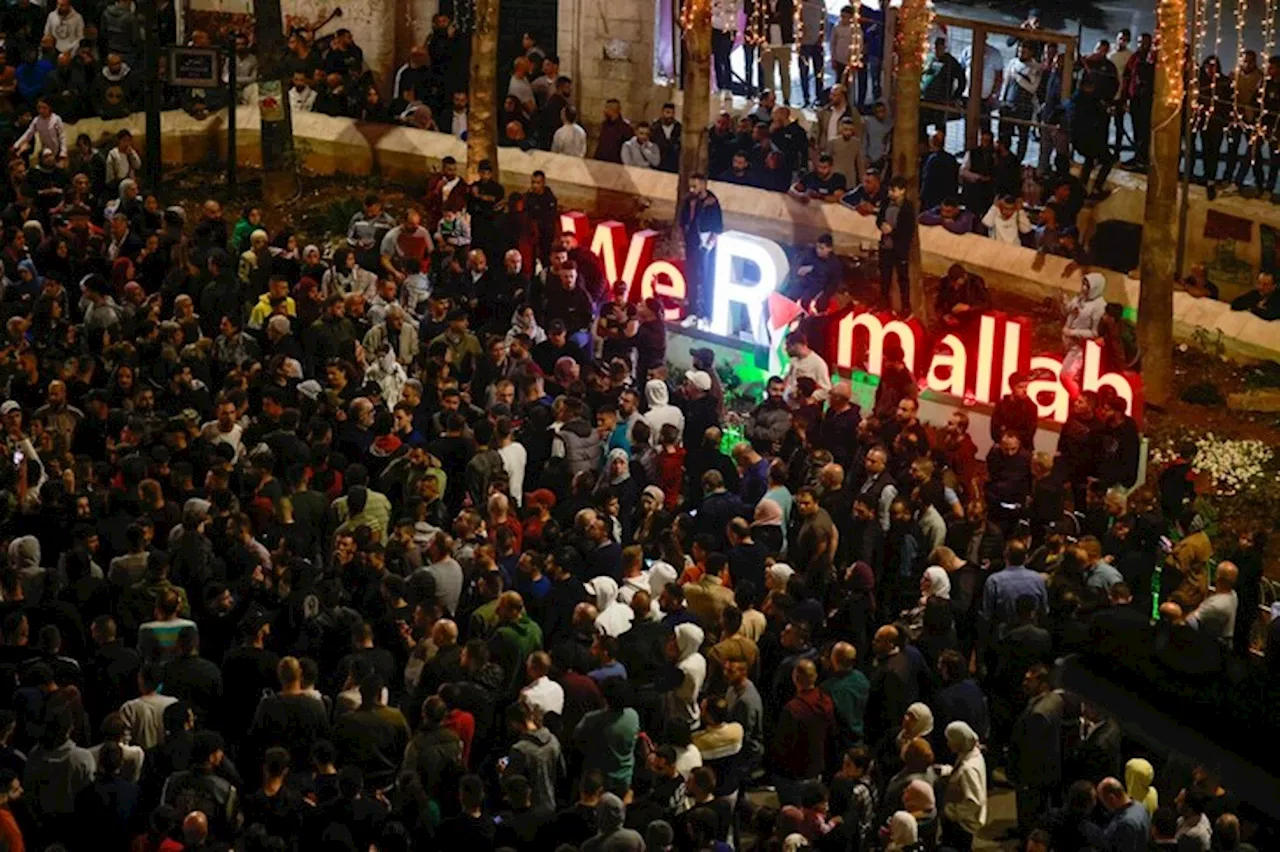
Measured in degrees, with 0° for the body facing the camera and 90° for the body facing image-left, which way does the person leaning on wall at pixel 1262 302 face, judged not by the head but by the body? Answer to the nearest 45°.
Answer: approximately 45°

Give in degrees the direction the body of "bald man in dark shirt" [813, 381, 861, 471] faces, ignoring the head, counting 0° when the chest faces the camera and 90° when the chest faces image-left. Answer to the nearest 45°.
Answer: approximately 45°

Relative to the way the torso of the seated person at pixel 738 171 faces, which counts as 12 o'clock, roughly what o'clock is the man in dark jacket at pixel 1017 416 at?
The man in dark jacket is roughly at 10 o'clock from the seated person.

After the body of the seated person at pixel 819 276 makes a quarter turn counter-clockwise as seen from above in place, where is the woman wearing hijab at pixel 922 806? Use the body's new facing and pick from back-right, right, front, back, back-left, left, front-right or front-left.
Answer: front-right

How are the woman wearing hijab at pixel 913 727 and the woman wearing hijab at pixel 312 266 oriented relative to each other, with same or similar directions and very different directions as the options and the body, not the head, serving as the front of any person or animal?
very different directions

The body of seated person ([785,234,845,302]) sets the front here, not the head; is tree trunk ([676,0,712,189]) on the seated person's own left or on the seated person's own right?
on the seated person's own right

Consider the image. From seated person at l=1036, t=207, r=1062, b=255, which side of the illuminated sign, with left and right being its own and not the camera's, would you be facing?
back
